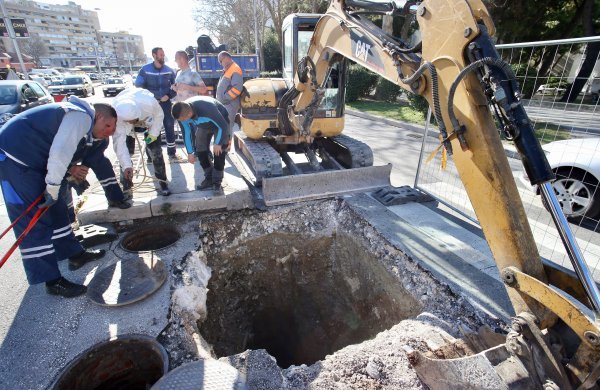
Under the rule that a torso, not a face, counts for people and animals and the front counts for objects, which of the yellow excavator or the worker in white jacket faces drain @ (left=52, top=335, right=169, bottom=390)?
the worker in white jacket

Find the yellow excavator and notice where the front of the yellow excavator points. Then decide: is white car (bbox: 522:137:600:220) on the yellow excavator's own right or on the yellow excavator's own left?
on the yellow excavator's own left

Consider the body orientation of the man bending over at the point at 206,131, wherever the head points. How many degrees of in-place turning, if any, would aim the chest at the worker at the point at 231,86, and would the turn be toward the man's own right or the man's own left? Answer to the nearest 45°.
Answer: approximately 135° to the man's own right

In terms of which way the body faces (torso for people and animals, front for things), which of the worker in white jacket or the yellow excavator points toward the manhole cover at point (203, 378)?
the worker in white jacket

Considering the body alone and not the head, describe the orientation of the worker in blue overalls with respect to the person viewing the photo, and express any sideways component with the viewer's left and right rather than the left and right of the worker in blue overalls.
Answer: facing to the right of the viewer

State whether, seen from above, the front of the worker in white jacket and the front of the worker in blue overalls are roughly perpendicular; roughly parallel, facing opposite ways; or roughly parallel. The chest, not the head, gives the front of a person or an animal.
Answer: roughly perpendicular

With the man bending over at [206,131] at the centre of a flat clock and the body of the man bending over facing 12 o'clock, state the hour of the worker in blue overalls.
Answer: The worker in blue overalls is roughly at 12 o'clock from the man bending over.

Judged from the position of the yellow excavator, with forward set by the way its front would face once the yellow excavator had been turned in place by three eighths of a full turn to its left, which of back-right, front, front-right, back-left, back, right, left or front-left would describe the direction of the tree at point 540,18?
front

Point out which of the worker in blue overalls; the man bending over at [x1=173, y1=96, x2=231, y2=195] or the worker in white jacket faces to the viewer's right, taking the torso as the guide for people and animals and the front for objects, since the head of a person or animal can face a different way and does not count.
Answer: the worker in blue overalls

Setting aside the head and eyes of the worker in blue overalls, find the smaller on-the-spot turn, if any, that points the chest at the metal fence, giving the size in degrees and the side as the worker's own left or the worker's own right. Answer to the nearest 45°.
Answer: approximately 45° to the worker's own right
